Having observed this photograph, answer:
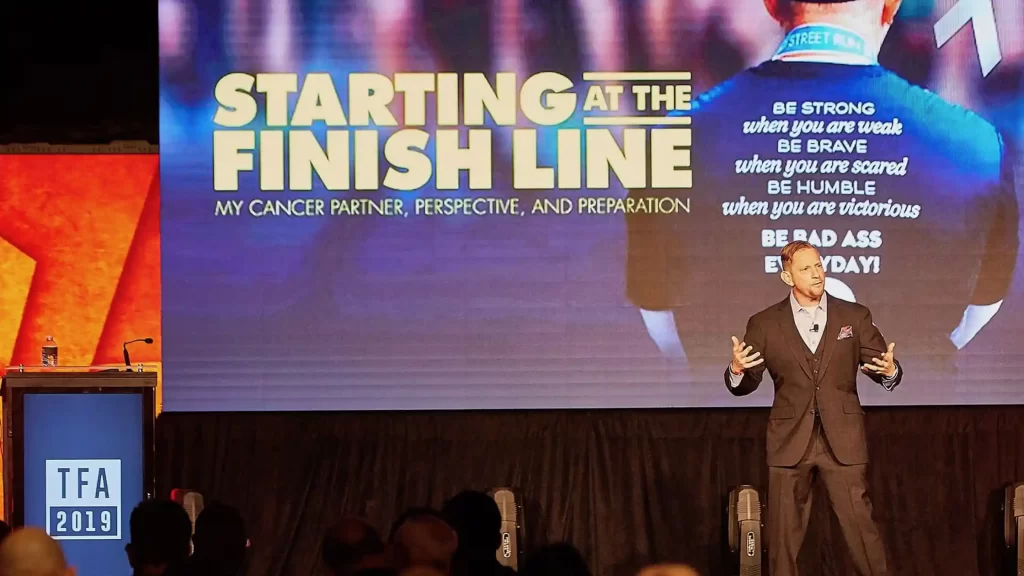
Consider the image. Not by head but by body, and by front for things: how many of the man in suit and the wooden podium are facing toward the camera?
2

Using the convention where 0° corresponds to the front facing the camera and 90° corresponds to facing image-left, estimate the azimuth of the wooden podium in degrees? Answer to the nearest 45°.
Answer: approximately 0°

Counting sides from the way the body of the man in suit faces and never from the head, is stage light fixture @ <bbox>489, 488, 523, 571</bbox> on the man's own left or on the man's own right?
on the man's own right

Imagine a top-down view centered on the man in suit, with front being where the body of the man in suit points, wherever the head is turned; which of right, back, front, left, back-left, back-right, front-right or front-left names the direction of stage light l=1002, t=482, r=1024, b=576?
back-left

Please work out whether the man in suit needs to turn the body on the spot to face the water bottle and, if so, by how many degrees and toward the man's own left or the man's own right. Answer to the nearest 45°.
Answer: approximately 90° to the man's own right
